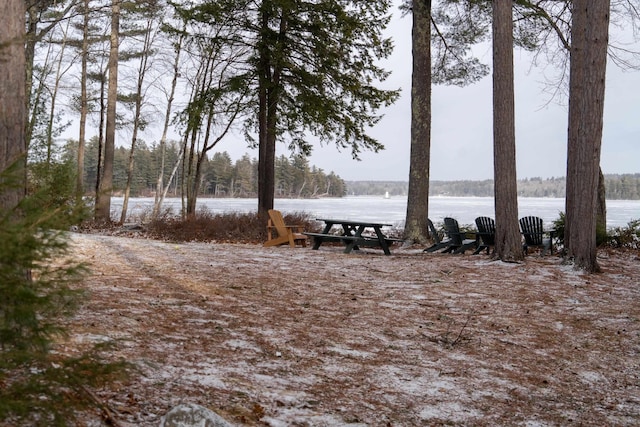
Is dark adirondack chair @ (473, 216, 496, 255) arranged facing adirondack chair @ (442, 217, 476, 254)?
no

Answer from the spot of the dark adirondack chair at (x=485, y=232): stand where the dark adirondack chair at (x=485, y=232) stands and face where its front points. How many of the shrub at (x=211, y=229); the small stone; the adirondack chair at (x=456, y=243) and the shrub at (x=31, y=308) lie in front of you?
0

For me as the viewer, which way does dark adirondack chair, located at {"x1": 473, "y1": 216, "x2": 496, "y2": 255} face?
facing away from the viewer and to the right of the viewer

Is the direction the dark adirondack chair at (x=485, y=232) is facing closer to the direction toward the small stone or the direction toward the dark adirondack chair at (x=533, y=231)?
the dark adirondack chair

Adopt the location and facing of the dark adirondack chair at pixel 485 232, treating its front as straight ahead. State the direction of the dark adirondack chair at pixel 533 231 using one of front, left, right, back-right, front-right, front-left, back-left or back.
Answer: front-right

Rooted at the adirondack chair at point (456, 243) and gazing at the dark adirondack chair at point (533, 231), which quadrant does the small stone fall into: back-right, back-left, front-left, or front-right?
back-right

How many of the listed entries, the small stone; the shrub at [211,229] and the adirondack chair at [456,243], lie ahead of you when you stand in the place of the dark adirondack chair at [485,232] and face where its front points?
0

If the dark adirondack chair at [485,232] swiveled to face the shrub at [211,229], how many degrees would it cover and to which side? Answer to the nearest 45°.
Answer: approximately 135° to its left
